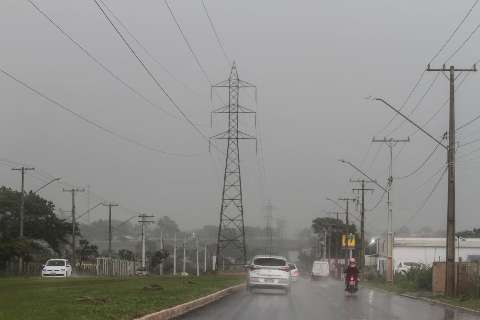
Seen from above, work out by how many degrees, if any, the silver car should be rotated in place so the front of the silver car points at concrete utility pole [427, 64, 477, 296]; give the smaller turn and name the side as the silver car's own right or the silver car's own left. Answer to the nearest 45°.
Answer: approximately 135° to the silver car's own right

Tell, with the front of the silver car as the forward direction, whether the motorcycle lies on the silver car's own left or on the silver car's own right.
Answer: on the silver car's own right

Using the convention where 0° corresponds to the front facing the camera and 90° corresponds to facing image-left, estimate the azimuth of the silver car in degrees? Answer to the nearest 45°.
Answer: approximately 180°

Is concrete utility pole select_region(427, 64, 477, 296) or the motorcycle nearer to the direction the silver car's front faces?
the motorcycle

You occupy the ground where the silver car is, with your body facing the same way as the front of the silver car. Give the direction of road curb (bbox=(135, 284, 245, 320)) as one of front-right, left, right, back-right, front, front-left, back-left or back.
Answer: back

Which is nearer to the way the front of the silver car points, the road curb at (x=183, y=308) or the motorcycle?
the motorcycle
